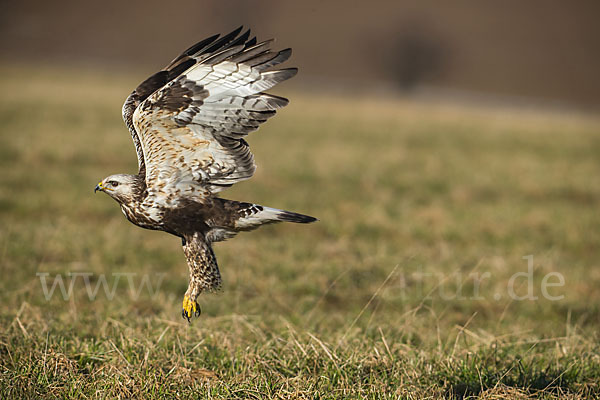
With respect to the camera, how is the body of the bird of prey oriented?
to the viewer's left
